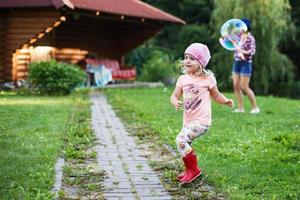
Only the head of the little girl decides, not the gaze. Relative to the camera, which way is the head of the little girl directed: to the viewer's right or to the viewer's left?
to the viewer's left

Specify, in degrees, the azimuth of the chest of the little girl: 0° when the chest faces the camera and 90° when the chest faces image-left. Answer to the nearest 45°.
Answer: approximately 45°

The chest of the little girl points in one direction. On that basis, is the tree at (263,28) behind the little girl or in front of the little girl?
behind

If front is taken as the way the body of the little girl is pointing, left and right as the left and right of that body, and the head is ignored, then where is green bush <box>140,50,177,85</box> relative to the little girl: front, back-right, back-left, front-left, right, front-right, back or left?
back-right

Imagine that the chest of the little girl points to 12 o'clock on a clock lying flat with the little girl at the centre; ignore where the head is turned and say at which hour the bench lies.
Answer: The bench is roughly at 4 o'clock from the little girl.

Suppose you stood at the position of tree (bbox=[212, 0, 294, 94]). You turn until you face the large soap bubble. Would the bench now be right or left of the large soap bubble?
right

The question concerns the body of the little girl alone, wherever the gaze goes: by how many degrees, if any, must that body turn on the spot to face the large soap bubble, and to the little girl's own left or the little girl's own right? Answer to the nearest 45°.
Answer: approximately 135° to the little girl's own right

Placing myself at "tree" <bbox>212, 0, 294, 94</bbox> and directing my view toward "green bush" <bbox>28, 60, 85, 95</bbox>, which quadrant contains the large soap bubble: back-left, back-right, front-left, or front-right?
front-left
